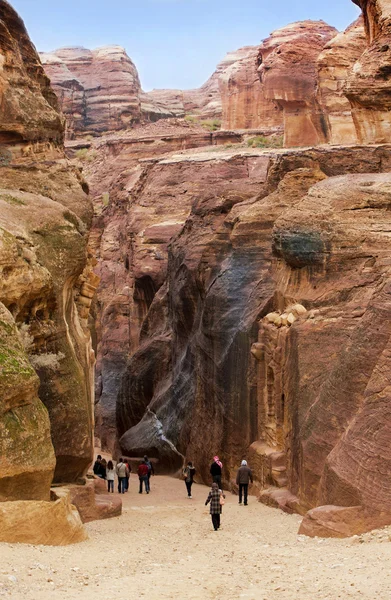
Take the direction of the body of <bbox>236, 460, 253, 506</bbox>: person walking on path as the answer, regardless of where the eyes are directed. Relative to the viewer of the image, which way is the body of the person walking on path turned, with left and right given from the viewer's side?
facing away from the viewer

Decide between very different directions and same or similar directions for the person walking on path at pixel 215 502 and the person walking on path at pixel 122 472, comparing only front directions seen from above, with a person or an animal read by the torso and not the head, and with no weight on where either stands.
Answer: same or similar directions

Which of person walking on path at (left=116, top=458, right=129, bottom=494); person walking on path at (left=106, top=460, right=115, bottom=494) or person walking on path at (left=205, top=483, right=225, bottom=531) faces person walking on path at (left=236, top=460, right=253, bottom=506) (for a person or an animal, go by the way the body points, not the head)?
person walking on path at (left=205, top=483, right=225, bottom=531)

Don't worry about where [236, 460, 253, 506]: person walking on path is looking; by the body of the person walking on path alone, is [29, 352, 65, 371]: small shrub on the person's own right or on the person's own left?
on the person's own left

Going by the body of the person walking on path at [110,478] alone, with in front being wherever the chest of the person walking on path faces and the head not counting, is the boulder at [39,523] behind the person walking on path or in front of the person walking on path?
behind

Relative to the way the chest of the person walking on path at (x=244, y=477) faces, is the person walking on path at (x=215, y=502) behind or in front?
behind

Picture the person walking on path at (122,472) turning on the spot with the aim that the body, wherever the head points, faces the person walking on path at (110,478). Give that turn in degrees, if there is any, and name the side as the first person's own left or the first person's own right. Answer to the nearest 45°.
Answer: approximately 45° to the first person's own left

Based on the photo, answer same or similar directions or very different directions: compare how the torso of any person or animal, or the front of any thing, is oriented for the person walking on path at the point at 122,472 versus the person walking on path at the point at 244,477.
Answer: same or similar directions

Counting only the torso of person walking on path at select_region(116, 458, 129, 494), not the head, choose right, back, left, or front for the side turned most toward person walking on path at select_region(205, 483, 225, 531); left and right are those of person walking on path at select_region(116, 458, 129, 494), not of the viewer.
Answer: back

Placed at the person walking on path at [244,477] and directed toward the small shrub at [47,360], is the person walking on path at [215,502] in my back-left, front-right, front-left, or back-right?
front-left

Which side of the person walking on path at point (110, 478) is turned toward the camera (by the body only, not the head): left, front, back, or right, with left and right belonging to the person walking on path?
back

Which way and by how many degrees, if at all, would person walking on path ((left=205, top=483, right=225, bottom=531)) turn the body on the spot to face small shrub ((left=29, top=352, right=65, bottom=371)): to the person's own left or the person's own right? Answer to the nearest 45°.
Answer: approximately 45° to the person's own left

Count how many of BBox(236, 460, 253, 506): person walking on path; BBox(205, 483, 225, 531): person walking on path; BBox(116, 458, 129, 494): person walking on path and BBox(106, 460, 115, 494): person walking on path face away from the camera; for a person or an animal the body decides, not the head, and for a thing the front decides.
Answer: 4

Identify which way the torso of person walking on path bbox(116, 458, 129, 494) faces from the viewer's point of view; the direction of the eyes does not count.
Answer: away from the camera

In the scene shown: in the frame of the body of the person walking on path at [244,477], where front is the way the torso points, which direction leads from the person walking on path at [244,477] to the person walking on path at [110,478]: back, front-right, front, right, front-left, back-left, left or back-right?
front-left

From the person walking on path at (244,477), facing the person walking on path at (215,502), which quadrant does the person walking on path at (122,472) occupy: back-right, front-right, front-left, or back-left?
back-right

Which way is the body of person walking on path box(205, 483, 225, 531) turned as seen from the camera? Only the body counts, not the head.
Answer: away from the camera
